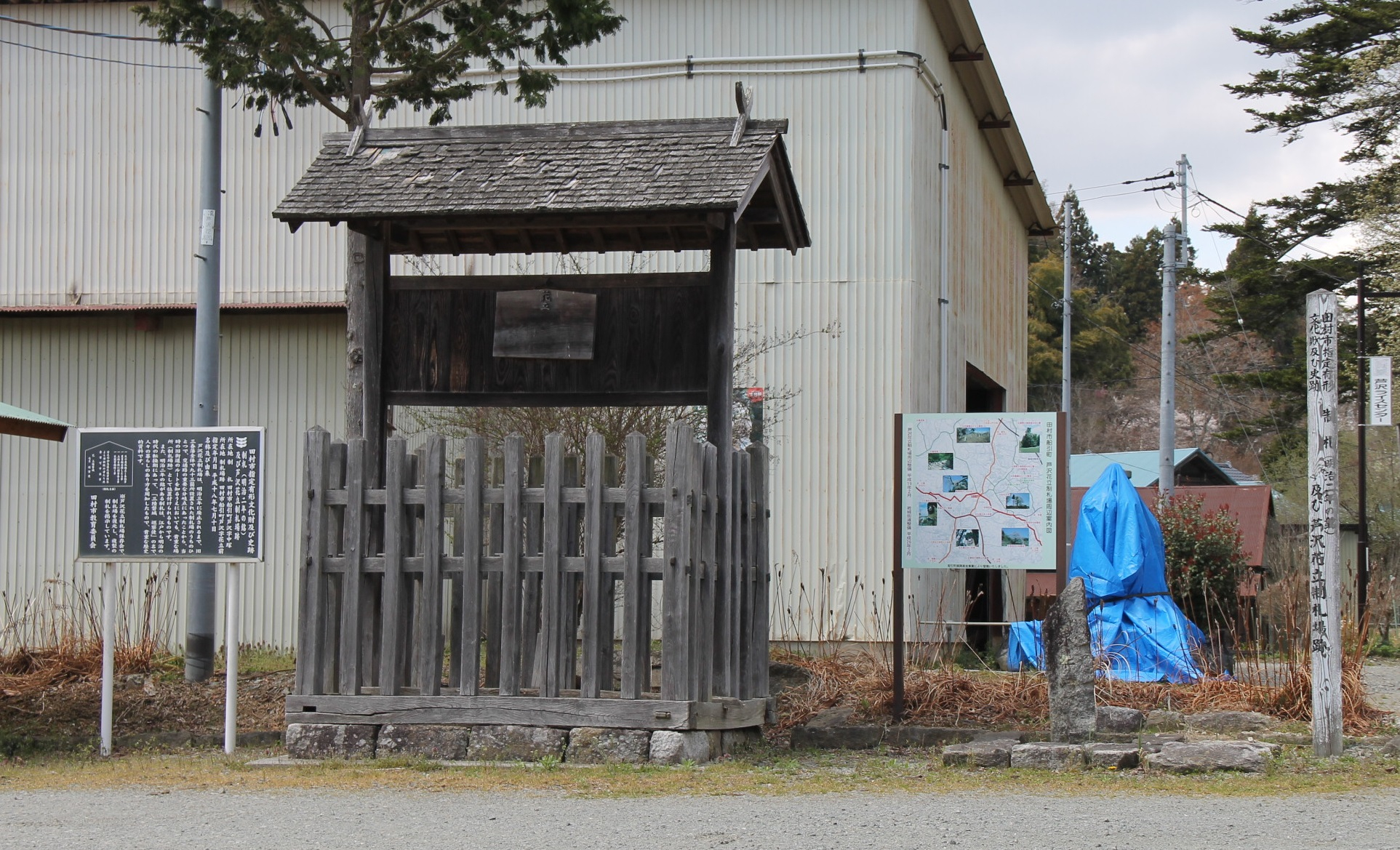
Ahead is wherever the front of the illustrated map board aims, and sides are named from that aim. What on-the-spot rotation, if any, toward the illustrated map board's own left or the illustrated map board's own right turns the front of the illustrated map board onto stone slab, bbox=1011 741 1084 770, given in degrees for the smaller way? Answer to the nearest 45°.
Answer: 0° — it already faces it

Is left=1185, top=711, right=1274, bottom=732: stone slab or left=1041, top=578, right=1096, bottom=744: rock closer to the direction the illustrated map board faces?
the rock

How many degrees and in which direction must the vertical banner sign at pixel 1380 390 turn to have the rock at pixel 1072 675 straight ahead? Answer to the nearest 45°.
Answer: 0° — it already faces it

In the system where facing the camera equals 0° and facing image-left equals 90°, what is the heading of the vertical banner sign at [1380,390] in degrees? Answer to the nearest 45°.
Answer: approximately 0°

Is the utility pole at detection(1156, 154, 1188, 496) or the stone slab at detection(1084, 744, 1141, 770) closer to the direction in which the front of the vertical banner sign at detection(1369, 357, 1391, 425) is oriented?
the stone slab

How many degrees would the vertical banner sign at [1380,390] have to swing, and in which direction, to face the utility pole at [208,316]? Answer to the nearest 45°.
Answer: approximately 45° to its right

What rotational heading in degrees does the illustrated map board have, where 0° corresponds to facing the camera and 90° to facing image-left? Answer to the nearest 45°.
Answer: approximately 0°

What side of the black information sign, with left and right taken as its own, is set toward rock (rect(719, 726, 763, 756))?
left
